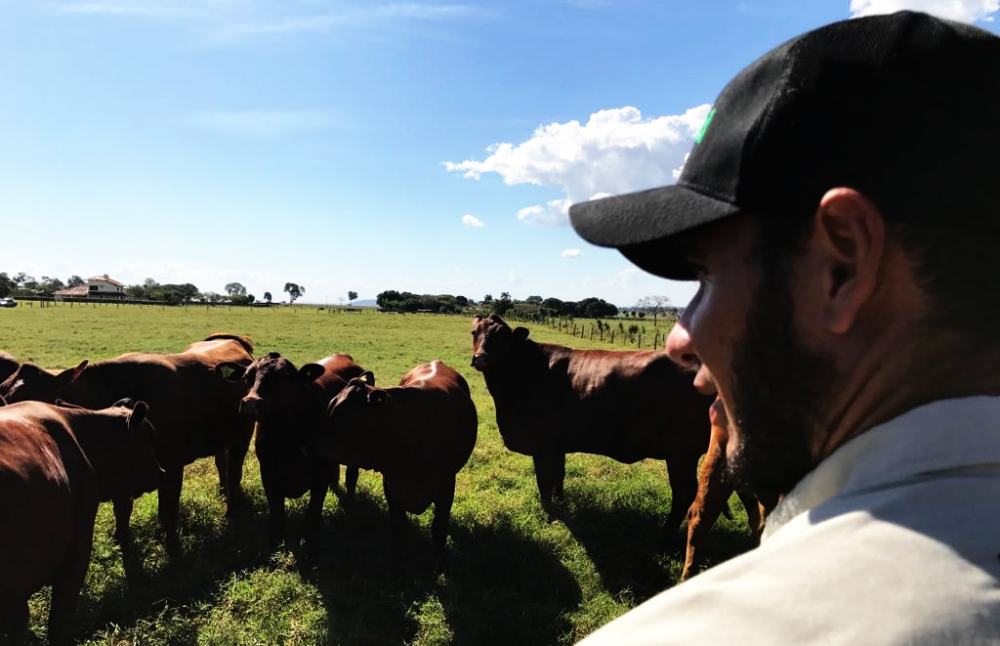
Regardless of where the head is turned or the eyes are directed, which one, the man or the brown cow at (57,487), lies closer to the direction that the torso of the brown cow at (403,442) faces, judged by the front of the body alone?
the brown cow

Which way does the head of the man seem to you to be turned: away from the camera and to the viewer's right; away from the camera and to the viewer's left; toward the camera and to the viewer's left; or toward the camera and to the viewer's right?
away from the camera and to the viewer's left

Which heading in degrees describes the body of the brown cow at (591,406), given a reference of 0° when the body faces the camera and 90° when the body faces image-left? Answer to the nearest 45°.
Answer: approximately 90°

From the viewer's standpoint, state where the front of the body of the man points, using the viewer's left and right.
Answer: facing away from the viewer and to the left of the viewer

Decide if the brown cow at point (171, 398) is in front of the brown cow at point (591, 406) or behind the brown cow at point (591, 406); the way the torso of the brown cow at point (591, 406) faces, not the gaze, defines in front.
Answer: in front

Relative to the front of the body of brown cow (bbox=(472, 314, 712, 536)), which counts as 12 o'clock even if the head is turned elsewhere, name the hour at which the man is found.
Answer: The man is roughly at 9 o'clock from the brown cow.

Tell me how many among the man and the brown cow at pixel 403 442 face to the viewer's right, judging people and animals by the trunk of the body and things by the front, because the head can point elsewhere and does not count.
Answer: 0

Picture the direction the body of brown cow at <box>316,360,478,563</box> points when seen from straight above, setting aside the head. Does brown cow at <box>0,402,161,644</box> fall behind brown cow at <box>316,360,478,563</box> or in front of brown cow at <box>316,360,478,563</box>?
in front
